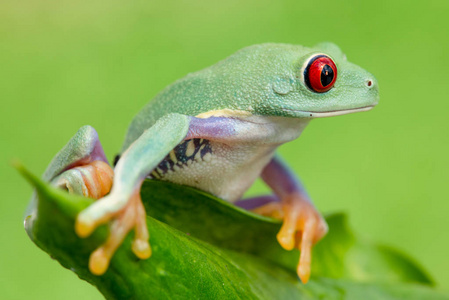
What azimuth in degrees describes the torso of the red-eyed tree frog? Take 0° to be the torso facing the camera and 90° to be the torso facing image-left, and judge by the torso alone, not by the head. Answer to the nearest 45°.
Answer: approximately 270°
